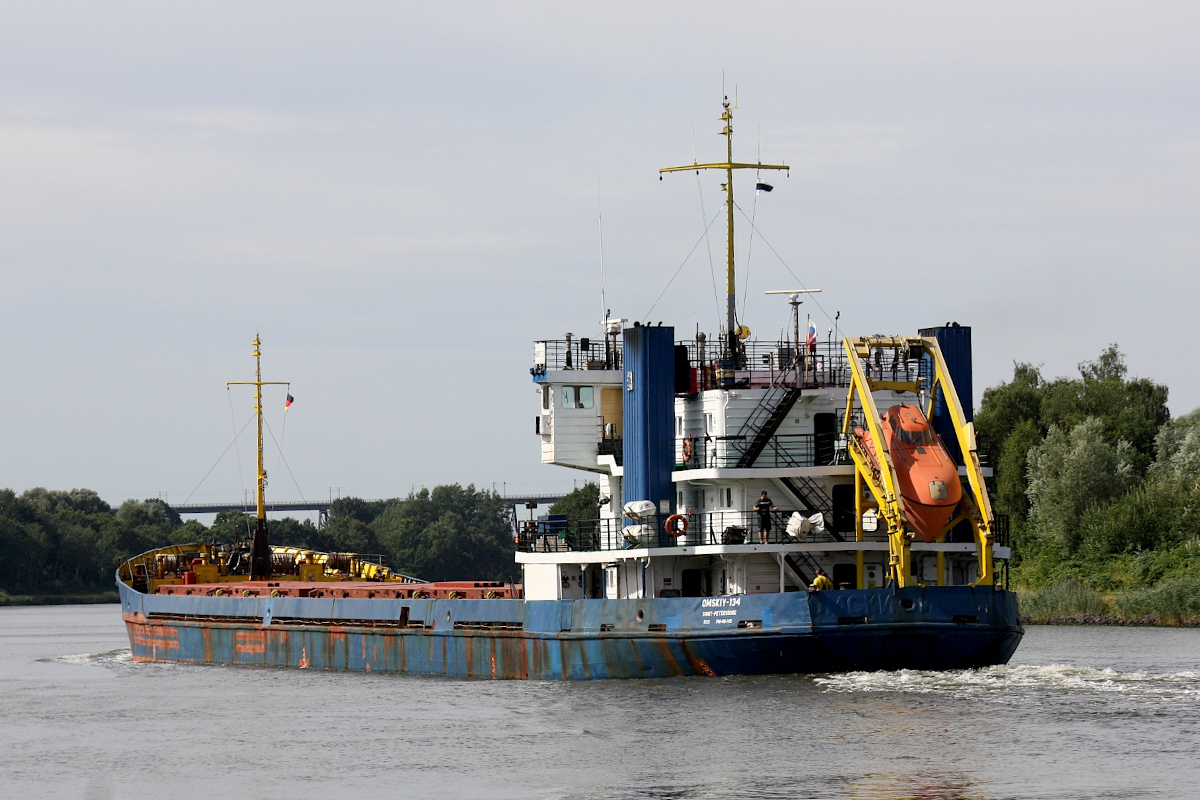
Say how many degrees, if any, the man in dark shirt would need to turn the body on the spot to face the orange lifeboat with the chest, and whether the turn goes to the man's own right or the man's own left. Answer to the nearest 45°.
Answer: approximately 90° to the man's own left

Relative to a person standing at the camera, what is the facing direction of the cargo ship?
facing away from the viewer and to the left of the viewer
